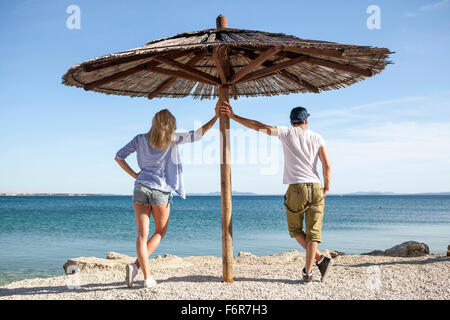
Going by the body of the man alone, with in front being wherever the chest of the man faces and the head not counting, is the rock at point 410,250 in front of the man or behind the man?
in front

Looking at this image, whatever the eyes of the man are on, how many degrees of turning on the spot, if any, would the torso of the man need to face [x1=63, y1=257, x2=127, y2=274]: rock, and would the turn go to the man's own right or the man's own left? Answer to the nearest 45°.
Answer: approximately 45° to the man's own left

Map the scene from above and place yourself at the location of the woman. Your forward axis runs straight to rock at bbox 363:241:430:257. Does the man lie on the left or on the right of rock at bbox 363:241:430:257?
right

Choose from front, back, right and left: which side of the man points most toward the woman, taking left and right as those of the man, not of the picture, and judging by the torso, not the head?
left

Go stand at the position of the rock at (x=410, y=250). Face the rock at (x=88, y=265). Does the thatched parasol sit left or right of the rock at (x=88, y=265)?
left

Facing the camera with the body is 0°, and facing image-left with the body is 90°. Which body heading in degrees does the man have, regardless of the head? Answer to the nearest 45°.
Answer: approximately 180°

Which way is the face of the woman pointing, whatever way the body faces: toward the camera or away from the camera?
away from the camera

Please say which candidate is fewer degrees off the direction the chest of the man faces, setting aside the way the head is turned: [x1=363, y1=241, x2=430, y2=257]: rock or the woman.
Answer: the rock

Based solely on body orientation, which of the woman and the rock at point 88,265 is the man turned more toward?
the rock
